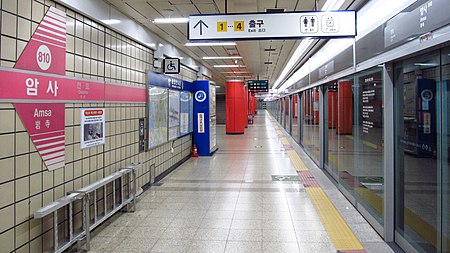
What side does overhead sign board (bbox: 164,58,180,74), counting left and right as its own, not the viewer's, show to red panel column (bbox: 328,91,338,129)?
left

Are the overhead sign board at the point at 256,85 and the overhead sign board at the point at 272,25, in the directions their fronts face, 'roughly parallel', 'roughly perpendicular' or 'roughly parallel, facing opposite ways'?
roughly parallel

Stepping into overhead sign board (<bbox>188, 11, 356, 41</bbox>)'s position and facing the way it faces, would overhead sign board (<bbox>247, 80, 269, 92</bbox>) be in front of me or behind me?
behind

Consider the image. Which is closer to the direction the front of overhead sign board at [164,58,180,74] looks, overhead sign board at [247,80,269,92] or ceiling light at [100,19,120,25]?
the ceiling light

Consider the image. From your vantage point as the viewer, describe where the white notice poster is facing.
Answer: facing the viewer and to the right of the viewer

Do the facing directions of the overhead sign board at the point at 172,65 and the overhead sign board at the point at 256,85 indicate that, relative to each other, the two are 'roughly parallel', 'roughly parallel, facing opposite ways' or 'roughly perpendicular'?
roughly parallel

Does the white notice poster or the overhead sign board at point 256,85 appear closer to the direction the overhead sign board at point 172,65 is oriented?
the white notice poster

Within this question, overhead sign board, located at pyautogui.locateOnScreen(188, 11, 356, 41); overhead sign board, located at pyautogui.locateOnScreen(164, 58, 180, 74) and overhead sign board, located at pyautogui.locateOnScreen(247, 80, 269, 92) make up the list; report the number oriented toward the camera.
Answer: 3

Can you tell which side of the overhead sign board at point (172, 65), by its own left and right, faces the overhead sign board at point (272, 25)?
front

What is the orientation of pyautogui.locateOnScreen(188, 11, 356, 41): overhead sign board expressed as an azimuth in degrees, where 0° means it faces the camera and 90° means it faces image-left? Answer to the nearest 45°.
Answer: approximately 0°

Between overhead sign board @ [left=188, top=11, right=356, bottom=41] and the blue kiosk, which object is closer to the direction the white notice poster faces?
the overhead sign board

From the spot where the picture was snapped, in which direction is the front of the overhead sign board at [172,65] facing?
facing the viewer

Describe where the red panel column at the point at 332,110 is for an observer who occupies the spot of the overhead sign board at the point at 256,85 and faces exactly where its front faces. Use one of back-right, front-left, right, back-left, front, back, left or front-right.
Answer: front
